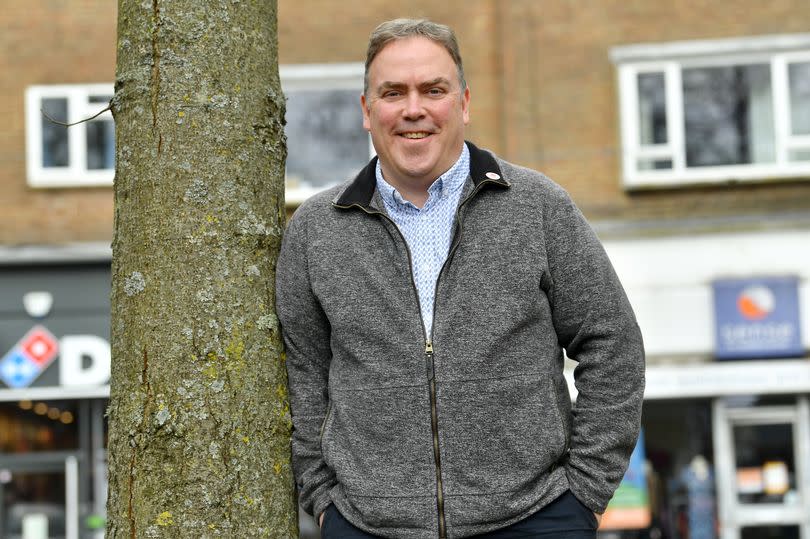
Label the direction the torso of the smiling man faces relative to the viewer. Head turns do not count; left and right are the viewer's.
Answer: facing the viewer

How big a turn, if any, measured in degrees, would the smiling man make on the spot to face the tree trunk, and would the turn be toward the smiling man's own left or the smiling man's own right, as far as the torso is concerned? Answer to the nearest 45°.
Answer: approximately 90° to the smiling man's own right

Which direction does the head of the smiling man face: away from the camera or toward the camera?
toward the camera
